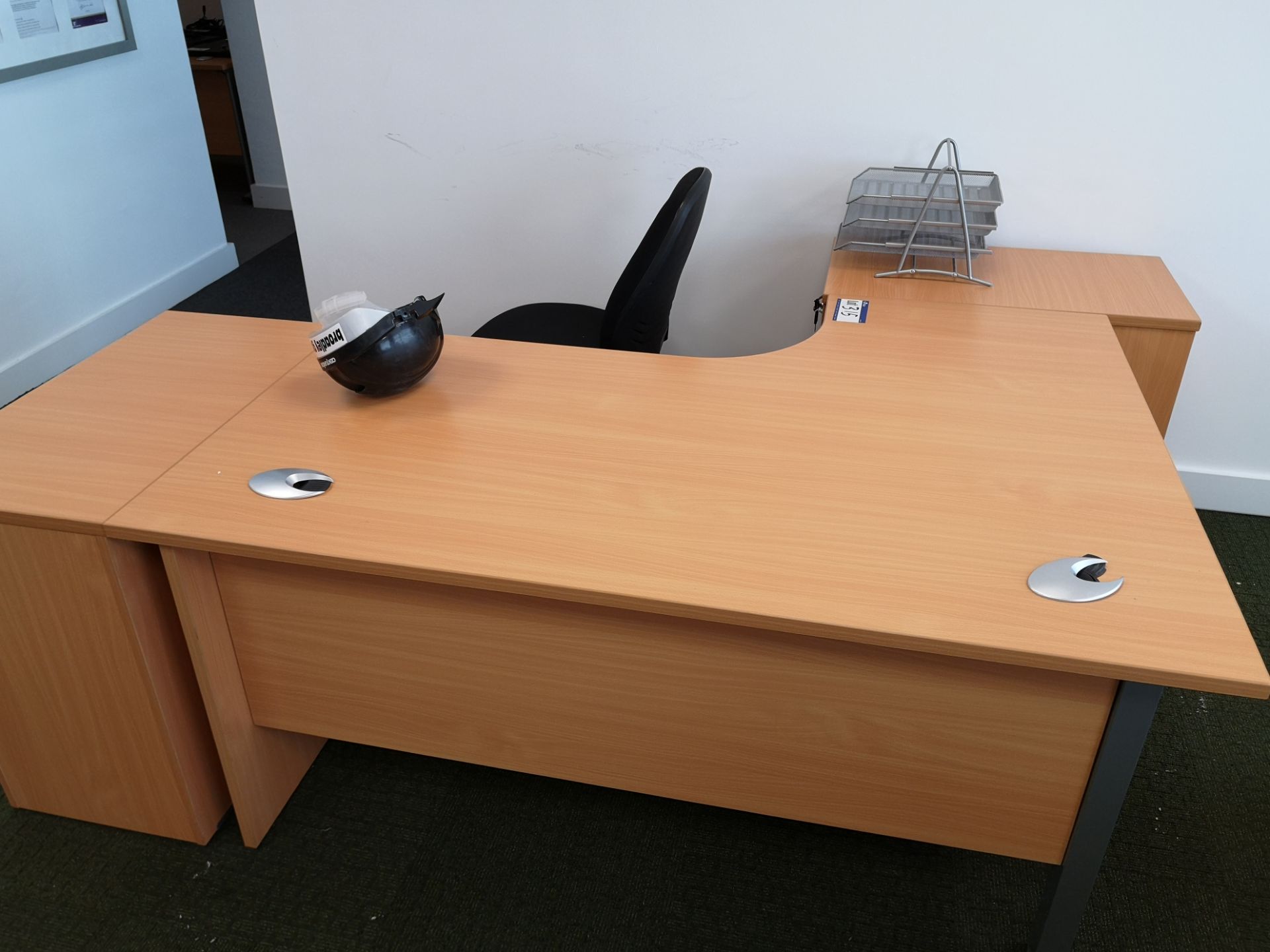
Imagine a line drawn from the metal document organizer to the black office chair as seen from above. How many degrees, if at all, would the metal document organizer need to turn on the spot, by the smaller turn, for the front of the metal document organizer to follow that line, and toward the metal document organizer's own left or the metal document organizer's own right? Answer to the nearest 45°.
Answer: approximately 45° to the metal document organizer's own left

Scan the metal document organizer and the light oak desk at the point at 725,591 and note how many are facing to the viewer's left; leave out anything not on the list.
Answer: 1

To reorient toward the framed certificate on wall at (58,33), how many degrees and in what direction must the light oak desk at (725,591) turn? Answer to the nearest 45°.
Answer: approximately 45° to its left

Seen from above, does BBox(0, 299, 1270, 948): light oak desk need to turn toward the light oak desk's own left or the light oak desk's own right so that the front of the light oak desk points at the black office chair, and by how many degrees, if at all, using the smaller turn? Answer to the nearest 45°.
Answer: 0° — it already faces it

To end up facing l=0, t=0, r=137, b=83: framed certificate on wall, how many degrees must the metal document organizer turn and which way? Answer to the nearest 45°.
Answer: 0° — it already faces it

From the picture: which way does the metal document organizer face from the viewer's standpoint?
to the viewer's left

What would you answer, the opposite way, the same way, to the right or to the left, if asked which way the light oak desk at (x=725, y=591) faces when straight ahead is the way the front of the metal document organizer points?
to the right

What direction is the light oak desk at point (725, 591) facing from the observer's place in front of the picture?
facing away from the viewer

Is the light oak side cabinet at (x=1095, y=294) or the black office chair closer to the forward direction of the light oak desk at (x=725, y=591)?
the black office chair
